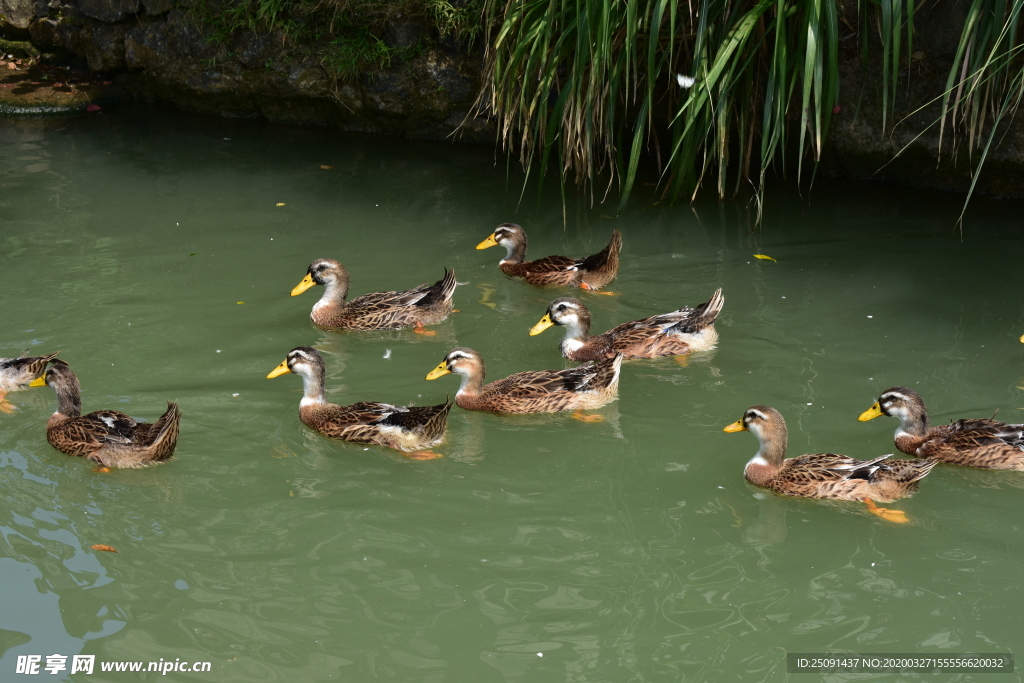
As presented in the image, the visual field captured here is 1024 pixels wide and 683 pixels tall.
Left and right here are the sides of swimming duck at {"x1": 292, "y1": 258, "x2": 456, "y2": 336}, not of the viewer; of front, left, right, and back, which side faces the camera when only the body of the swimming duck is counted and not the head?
left

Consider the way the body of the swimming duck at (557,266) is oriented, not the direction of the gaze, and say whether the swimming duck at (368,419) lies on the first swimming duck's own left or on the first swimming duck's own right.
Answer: on the first swimming duck's own left

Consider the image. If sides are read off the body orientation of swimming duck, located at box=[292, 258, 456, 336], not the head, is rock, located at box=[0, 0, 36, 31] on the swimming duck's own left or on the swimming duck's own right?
on the swimming duck's own right

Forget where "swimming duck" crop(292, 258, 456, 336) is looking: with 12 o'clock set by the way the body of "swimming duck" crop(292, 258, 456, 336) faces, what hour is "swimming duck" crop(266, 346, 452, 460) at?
"swimming duck" crop(266, 346, 452, 460) is roughly at 9 o'clock from "swimming duck" crop(292, 258, 456, 336).

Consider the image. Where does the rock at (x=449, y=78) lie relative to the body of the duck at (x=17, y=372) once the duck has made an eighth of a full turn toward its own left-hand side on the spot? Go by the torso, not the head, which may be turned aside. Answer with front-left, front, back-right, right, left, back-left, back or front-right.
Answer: back

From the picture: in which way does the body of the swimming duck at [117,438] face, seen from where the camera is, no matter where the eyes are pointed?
to the viewer's left

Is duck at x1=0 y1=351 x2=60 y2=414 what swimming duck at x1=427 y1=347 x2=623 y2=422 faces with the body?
yes

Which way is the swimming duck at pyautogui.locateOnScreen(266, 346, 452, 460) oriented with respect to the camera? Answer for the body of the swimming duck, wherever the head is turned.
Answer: to the viewer's left

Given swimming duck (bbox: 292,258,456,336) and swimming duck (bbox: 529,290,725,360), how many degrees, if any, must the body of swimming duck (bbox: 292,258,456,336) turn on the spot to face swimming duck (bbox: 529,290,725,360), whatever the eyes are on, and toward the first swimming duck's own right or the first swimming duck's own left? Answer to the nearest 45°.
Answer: approximately 135° to the first swimming duck's own left

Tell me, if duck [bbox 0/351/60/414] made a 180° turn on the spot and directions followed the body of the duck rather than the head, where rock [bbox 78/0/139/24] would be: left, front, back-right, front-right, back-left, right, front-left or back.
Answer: left

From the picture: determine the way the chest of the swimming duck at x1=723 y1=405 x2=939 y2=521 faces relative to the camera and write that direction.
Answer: to the viewer's left

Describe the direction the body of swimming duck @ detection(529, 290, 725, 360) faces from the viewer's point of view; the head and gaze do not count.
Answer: to the viewer's left

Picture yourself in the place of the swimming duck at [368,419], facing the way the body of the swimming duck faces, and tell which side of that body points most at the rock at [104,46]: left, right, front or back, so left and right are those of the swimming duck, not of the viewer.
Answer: right

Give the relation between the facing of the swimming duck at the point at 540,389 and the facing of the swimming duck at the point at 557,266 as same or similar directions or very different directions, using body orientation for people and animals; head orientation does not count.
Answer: same or similar directions

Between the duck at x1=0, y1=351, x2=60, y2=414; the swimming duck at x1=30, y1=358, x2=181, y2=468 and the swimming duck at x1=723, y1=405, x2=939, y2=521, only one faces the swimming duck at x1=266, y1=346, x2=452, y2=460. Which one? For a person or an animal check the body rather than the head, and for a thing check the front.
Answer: the swimming duck at x1=723, y1=405, x2=939, y2=521
